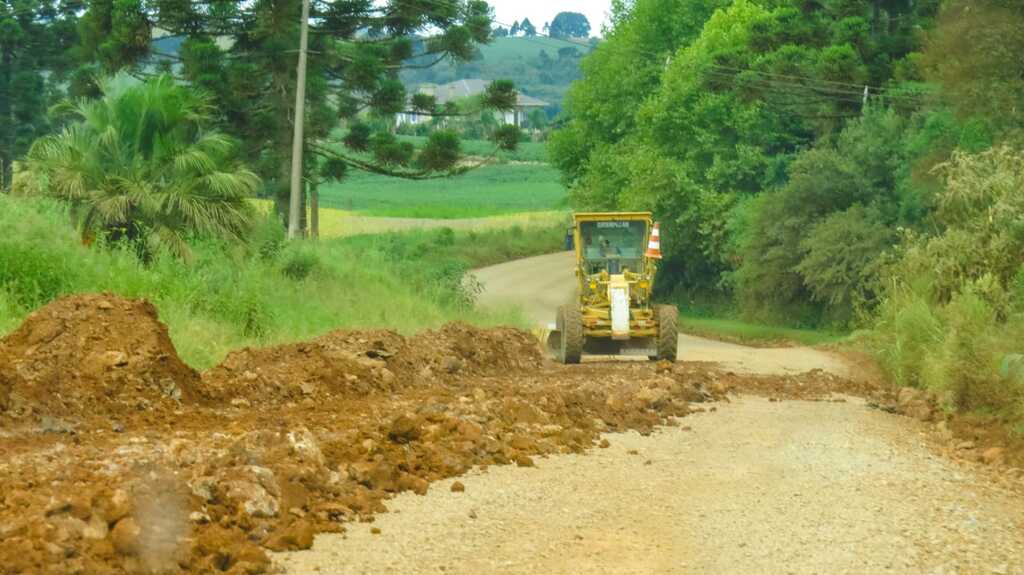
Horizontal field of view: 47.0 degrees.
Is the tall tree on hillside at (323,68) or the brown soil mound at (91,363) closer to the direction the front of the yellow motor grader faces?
the brown soil mound

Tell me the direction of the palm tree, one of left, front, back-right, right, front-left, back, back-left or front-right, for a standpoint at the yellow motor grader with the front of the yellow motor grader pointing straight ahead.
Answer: right

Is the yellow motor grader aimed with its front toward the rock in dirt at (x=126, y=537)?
yes

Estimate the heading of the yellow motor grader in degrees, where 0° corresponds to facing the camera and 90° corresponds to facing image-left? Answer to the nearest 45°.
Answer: approximately 0°

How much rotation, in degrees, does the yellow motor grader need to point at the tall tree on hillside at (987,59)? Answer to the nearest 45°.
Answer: approximately 135° to its left

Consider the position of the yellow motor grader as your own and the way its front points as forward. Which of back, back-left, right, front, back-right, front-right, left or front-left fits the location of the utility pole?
back-right

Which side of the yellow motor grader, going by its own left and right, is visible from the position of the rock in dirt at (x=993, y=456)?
front

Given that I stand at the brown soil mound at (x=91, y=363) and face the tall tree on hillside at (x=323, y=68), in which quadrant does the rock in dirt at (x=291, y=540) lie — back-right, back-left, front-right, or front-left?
back-right

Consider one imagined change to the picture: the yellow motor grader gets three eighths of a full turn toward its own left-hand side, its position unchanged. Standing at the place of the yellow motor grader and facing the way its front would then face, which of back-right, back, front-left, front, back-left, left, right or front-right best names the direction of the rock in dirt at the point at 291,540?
back-right
